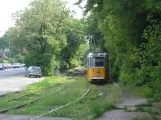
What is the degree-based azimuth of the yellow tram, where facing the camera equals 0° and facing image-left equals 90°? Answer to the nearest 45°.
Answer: approximately 0°
